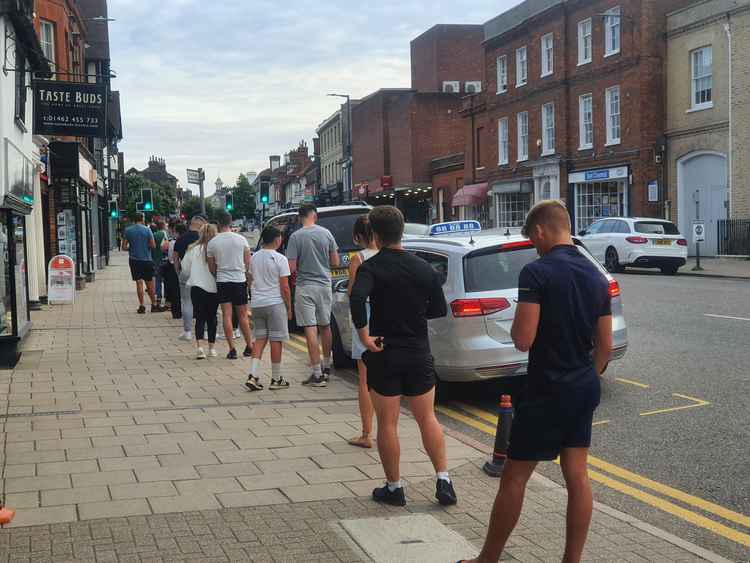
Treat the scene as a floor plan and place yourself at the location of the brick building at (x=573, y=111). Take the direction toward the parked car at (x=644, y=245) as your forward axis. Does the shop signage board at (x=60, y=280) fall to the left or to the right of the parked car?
right

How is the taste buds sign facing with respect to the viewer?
toward the camera

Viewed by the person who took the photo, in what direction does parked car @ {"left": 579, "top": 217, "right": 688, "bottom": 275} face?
facing away from the viewer and to the left of the viewer

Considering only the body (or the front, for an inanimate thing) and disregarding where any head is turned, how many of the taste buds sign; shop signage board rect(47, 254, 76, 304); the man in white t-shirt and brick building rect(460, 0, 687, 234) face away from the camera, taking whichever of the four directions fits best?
1

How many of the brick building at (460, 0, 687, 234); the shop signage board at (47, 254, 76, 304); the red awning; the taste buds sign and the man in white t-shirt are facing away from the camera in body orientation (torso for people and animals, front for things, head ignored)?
1

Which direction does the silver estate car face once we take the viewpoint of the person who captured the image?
facing away from the viewer and to the left of the viewer

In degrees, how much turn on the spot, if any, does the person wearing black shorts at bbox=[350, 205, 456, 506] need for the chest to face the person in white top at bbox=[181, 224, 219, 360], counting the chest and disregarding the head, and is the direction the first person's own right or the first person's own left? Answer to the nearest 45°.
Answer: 0° — they already face them

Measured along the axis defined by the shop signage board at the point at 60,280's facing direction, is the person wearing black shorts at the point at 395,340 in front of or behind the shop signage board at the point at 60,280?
in front

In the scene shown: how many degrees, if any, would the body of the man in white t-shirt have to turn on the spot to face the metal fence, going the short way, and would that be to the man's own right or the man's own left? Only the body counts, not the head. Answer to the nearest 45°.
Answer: approximately 45° to the man's own right

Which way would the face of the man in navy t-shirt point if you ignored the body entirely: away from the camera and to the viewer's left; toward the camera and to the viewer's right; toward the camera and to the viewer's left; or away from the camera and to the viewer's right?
away from the camera and to the viewer's left

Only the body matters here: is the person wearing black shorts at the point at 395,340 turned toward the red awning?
yes

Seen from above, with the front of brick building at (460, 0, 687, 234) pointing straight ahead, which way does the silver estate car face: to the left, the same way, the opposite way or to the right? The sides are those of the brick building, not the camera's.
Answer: to the right

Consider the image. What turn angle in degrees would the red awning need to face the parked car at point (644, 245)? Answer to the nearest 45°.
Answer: approximately 45° to its left

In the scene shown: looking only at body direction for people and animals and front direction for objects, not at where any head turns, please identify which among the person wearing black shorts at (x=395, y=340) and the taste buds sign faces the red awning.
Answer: the person wearing black shorts

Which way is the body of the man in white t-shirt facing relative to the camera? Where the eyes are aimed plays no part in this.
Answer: away from the camera

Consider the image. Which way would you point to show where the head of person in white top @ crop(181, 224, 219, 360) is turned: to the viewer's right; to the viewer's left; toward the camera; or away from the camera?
away from the camera

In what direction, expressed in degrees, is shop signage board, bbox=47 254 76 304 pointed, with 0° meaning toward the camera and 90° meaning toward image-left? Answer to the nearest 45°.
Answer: approximately 0°

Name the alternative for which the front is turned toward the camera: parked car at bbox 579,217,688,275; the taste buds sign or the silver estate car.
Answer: the taste buds sign

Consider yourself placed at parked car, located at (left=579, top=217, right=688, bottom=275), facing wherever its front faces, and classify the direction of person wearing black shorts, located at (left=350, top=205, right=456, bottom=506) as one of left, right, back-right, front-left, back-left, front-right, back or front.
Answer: back-left

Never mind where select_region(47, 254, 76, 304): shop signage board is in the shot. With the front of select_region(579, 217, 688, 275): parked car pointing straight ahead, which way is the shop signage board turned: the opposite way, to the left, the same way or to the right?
the opposite way
